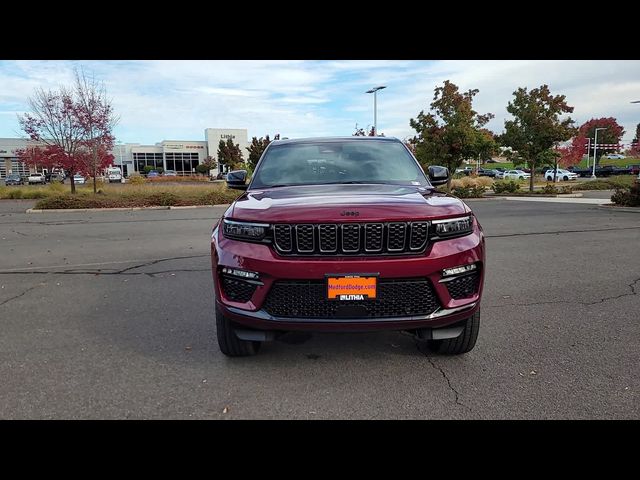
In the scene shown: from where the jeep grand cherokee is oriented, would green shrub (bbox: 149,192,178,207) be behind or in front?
behind

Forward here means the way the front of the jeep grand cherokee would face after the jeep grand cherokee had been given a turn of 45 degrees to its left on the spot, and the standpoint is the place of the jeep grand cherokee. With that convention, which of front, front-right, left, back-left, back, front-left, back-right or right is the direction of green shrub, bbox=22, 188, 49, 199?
back

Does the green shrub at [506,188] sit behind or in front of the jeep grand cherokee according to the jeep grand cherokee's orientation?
behind

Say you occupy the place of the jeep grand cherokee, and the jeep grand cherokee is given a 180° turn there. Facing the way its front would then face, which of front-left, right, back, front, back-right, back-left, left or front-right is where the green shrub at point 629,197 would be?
front-right

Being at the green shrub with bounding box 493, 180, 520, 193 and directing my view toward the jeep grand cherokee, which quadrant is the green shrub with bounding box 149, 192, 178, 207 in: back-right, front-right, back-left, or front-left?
front-right

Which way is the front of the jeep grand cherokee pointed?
toward the camera

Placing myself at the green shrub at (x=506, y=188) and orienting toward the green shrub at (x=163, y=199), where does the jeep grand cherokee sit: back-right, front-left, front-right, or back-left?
front-left

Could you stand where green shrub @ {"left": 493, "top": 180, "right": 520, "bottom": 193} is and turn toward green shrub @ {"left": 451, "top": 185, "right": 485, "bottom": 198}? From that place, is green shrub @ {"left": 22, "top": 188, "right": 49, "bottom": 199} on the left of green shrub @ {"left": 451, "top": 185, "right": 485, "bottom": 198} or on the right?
right

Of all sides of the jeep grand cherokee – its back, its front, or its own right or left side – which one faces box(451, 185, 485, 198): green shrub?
back
